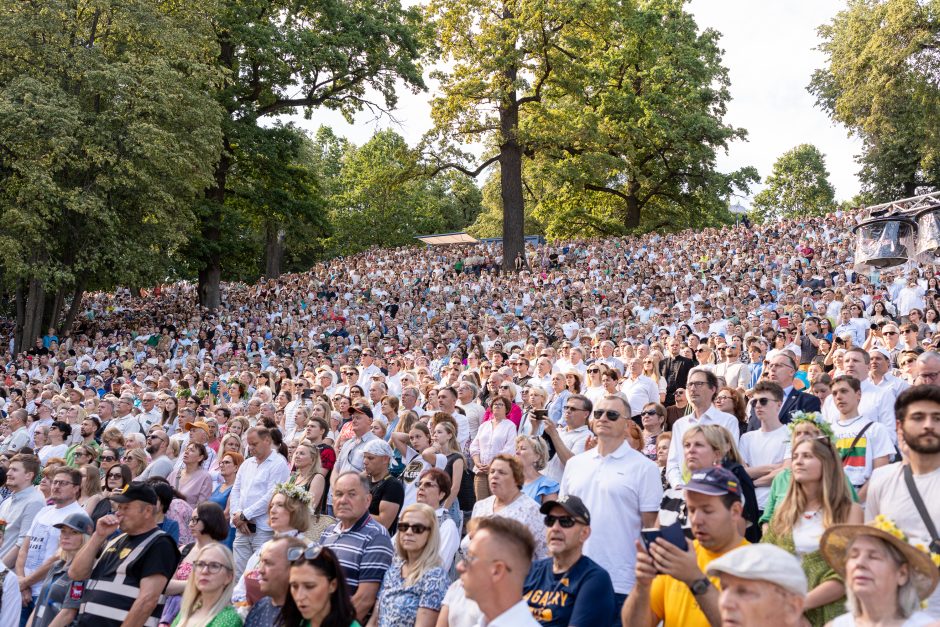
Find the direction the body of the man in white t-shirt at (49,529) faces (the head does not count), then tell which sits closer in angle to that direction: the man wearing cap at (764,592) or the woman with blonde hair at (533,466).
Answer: the man wearing cap

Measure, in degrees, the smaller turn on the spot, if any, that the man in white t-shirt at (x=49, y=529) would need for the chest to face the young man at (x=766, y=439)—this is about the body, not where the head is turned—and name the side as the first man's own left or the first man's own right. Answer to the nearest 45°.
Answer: approximately 90° to the first man's own left

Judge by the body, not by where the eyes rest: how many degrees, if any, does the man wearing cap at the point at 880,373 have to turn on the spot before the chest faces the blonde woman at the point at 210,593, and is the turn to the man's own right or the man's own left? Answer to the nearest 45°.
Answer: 0° — they already face them

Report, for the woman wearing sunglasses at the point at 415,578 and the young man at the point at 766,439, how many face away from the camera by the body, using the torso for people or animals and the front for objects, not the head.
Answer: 0

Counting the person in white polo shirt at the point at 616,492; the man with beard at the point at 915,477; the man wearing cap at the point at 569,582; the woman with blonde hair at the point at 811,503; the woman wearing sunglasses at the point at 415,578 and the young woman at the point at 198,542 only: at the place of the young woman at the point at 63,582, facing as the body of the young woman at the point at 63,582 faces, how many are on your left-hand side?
6

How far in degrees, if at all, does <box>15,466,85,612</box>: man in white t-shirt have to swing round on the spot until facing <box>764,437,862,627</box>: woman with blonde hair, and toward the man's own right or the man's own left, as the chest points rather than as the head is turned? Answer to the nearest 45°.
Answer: approximately 90° to the man's own left

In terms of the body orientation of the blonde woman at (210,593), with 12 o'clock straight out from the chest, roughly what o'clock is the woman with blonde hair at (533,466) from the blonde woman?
The woman with blonde hair is roughly at 7 o'clock from the blonde woman.
